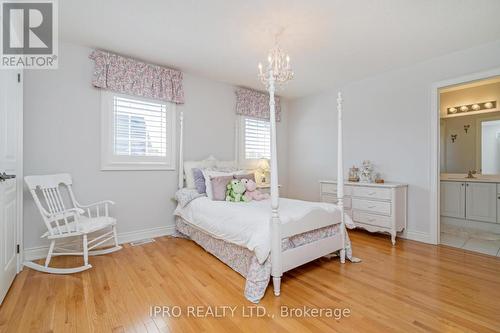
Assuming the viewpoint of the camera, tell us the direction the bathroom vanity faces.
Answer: facing the viewer and to the left of the viewer

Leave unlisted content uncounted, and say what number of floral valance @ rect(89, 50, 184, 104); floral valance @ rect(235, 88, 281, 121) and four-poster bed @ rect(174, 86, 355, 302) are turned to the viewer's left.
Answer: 0

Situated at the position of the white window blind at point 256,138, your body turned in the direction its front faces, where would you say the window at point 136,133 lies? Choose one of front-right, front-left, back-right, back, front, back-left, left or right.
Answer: right

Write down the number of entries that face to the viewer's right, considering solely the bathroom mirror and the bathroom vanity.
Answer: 0

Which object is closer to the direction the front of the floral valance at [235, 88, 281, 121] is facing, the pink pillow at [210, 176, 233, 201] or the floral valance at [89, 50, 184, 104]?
the pink pillow

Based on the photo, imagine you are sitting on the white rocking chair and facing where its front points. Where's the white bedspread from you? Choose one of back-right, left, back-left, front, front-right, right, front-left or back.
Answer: front

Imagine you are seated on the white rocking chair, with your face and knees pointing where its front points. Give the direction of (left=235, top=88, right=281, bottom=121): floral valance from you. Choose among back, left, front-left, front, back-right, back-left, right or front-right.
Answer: front-left

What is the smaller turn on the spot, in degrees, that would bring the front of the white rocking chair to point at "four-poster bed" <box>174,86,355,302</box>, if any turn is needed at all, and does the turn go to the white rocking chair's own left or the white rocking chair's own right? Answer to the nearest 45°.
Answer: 0° — it already faces it

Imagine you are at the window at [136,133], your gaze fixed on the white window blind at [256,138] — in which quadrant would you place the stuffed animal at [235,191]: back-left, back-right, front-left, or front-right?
front-right

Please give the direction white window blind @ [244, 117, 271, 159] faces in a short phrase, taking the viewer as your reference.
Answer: facing the viewer and to the right of the viewer

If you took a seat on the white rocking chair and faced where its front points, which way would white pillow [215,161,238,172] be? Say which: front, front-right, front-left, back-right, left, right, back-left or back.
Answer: front-left

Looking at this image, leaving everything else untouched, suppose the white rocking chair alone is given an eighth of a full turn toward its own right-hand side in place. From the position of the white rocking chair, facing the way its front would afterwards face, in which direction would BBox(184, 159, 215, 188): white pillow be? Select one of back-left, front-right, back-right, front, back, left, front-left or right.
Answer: left

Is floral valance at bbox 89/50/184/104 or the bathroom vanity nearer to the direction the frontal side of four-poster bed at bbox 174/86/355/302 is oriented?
the bathroom vanity

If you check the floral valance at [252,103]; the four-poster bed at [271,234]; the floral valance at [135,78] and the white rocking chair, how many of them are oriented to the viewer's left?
0

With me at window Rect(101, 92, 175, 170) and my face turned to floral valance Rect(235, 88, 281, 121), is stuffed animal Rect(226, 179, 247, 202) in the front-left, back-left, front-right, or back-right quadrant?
front-right
